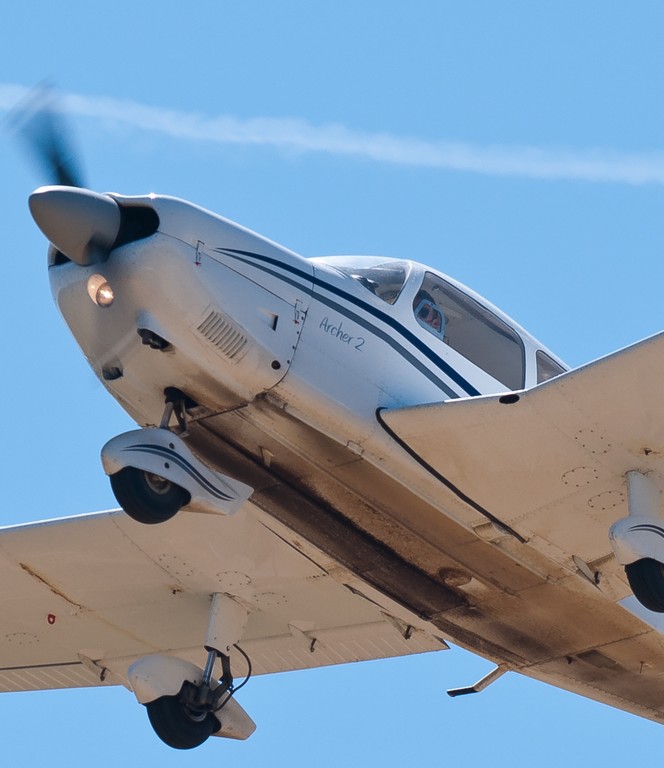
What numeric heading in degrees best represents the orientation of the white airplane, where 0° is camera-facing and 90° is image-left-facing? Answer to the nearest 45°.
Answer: approximately 45°
